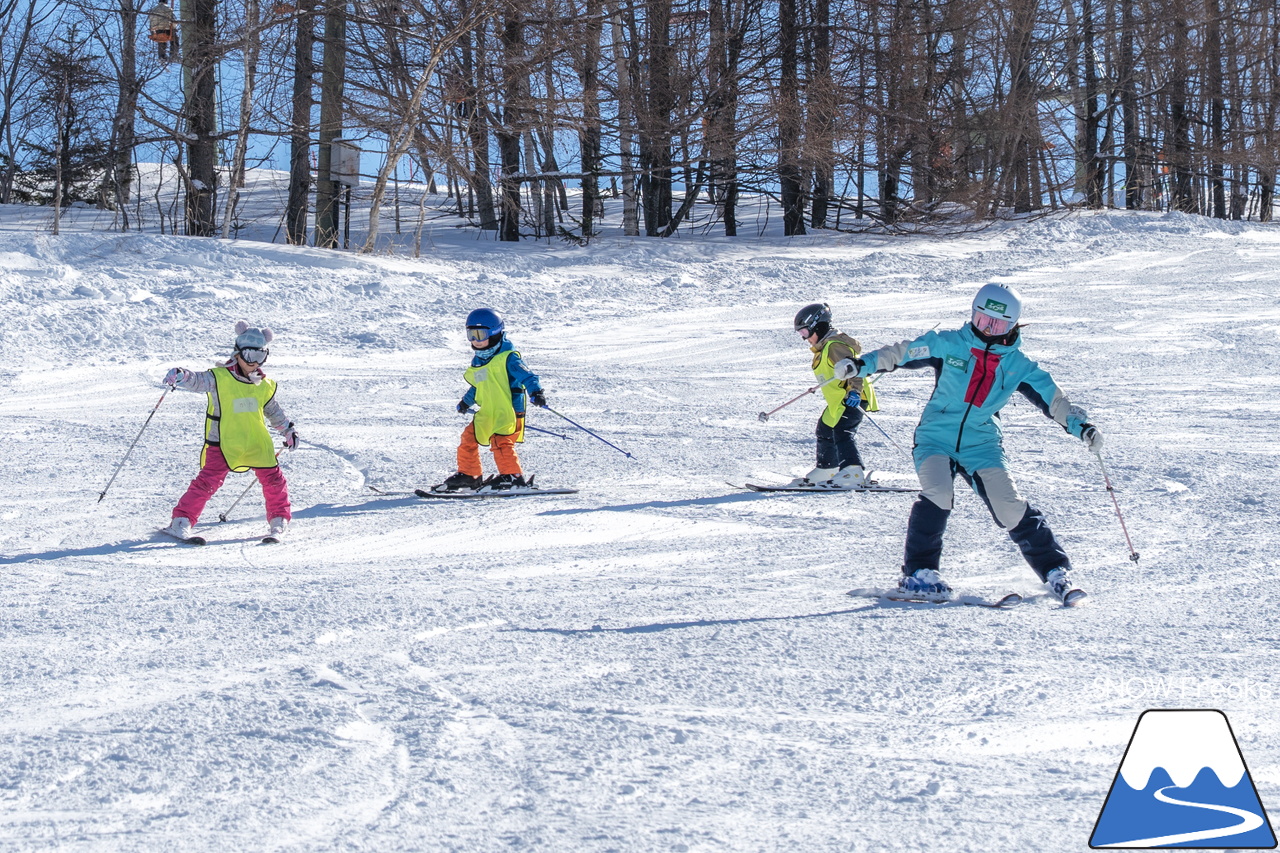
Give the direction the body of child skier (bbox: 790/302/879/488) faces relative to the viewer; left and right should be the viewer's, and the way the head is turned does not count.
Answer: facing to the left of the viewer

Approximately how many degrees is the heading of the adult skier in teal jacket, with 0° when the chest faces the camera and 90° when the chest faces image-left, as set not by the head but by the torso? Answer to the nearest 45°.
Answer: approximately 0°

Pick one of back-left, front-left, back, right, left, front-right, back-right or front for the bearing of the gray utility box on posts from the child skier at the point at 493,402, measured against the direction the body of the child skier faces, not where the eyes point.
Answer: back-right

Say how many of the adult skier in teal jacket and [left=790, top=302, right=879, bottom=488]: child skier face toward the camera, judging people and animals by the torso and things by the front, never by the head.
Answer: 1

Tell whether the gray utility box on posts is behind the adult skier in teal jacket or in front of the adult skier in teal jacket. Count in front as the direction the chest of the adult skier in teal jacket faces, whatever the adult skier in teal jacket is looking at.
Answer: behind

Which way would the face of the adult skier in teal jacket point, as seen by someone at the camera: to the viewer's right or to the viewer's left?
to the viewer's left

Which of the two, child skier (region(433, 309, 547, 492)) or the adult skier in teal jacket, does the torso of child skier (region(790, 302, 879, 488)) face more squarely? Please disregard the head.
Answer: the child skier
